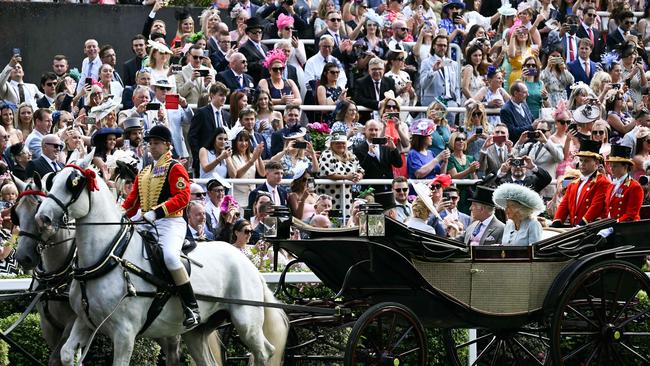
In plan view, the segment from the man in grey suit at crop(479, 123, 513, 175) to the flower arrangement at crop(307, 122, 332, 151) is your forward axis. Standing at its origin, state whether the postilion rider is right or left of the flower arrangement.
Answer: left

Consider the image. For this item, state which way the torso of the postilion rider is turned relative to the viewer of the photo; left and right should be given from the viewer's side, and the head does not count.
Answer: facing the viewer and to the left of the viewer

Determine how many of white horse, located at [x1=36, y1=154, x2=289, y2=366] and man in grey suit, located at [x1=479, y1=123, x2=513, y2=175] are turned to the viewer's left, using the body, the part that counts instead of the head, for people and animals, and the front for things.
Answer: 1

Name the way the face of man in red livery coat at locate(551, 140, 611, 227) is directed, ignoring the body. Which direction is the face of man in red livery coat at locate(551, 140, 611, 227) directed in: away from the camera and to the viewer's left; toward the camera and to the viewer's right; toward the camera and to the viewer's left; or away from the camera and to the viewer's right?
toward the camera and to the viewer's left

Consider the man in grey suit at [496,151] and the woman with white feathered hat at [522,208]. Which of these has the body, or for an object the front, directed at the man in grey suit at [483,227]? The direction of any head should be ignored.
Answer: the man in grey suit at [496,151]

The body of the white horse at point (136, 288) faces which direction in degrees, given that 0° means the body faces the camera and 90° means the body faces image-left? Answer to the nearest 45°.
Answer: approximately 90°
